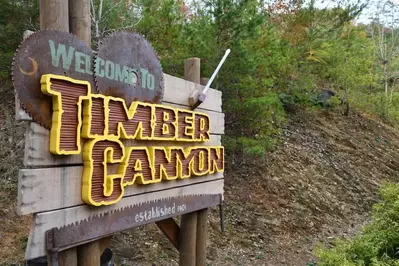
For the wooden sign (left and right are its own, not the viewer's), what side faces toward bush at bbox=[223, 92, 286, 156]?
left

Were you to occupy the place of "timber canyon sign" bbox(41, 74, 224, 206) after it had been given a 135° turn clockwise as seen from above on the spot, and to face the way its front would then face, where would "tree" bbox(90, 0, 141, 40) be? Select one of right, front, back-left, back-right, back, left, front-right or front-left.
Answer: right

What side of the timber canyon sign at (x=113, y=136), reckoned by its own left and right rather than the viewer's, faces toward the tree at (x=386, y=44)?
left

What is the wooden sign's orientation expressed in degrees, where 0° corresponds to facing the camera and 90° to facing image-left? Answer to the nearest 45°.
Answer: approximately 315°
